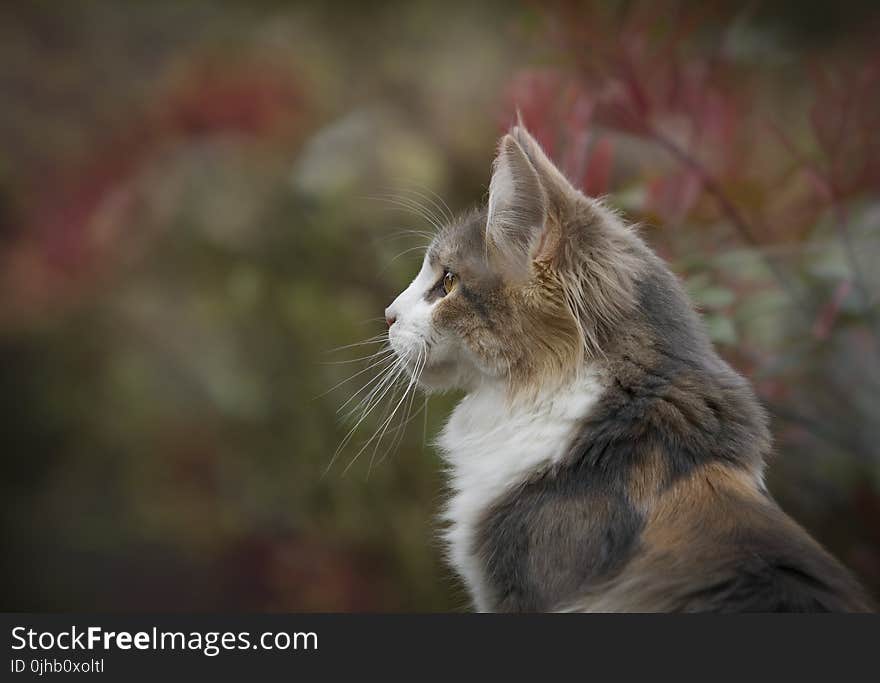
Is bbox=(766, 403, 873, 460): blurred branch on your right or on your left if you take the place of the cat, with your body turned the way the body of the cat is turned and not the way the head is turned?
on your right

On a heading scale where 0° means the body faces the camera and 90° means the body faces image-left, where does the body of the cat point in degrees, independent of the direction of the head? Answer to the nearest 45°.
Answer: approximately 90°
